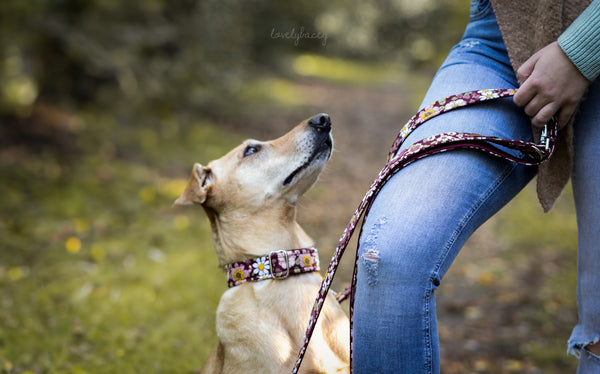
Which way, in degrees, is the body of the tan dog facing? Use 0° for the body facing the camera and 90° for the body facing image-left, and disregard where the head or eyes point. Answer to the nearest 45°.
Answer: approximately 315°
